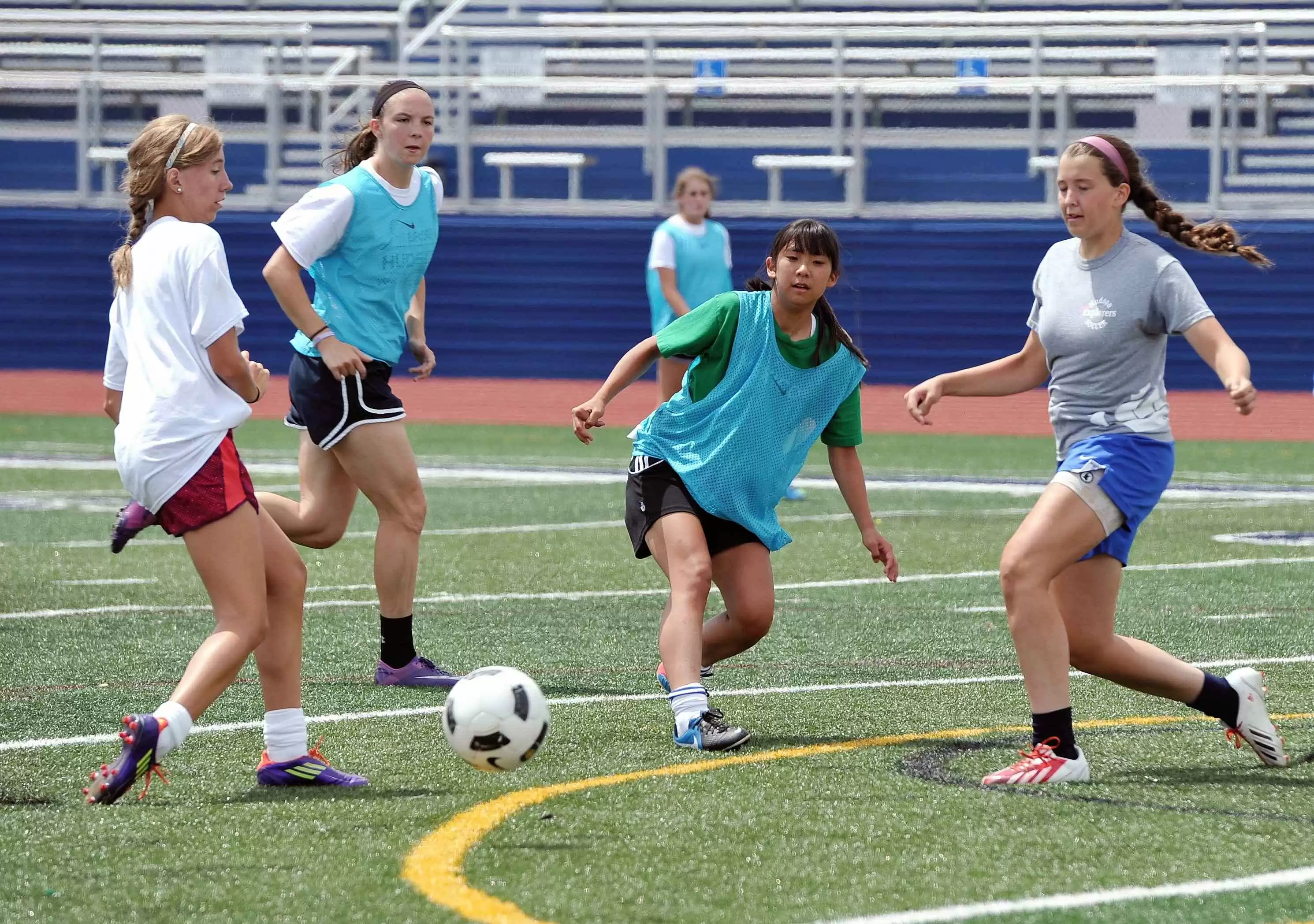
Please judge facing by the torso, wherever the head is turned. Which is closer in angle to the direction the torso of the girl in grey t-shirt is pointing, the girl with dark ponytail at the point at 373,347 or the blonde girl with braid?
the blonde girl with braid

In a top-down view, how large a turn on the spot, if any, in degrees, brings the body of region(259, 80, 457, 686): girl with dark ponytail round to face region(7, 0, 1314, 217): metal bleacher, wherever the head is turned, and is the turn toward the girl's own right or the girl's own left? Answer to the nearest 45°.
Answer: approximately 135° to the girl's own left

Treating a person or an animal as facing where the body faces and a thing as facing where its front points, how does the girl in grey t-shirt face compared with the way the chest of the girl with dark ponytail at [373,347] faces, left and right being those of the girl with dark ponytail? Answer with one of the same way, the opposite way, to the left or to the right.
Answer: to the right

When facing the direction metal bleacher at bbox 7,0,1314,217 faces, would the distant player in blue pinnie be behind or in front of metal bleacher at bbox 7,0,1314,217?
in front

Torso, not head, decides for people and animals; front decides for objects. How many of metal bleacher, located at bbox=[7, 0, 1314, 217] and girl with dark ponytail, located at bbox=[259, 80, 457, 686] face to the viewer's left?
0

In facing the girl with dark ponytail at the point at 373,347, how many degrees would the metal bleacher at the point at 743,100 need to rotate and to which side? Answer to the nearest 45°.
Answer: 0° — it already faces them

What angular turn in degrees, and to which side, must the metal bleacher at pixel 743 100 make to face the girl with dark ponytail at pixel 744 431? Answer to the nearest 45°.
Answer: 0° — it already faces them

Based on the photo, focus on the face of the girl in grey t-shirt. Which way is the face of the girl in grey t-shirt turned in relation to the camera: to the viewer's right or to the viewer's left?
to the viewer's left

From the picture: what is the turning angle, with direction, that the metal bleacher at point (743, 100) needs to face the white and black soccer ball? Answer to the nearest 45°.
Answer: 0° — it already faces it

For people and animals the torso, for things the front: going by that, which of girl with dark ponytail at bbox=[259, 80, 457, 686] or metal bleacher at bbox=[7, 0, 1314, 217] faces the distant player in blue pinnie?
the metal bleacher
